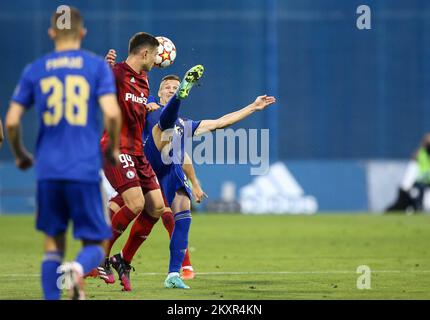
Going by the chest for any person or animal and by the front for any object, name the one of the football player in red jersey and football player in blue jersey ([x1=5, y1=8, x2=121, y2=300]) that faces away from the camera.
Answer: the football player in blue jersey

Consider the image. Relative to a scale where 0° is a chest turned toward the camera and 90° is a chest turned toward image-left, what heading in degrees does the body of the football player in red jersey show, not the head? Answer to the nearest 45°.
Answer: approximately 315°

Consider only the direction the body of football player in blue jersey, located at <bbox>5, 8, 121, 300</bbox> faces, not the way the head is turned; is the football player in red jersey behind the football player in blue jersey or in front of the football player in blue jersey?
in front

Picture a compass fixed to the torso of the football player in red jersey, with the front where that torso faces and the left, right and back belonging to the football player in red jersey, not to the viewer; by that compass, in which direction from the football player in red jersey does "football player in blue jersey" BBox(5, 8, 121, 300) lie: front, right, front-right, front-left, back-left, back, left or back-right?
front-right

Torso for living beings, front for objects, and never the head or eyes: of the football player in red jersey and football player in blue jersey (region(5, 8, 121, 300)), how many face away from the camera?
1

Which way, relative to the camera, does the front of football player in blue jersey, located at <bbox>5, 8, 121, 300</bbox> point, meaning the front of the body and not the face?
away from the camera
